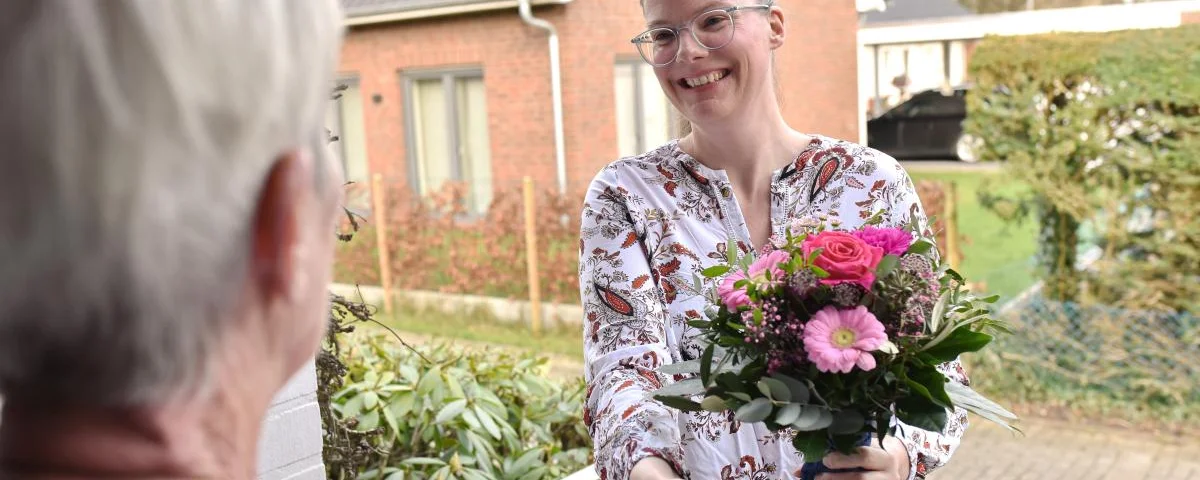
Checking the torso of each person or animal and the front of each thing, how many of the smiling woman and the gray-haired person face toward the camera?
1

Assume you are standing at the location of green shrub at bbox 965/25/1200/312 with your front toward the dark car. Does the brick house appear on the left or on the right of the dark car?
left

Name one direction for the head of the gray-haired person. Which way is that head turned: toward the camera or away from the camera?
away from the camera

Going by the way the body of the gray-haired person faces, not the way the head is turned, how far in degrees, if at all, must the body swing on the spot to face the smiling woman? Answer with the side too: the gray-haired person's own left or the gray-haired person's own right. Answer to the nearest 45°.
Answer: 0° — they already face them

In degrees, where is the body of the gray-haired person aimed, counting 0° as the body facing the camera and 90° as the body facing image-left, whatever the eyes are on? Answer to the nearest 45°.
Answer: approximately 225°

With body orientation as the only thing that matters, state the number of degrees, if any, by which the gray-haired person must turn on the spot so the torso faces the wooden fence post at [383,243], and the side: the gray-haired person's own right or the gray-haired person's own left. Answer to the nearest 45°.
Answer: approximately 45° to the gray-haired person's own left

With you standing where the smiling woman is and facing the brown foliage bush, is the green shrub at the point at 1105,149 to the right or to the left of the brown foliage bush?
right

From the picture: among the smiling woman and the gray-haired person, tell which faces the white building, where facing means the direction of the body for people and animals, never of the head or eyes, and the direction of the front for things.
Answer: the gray-haired person
